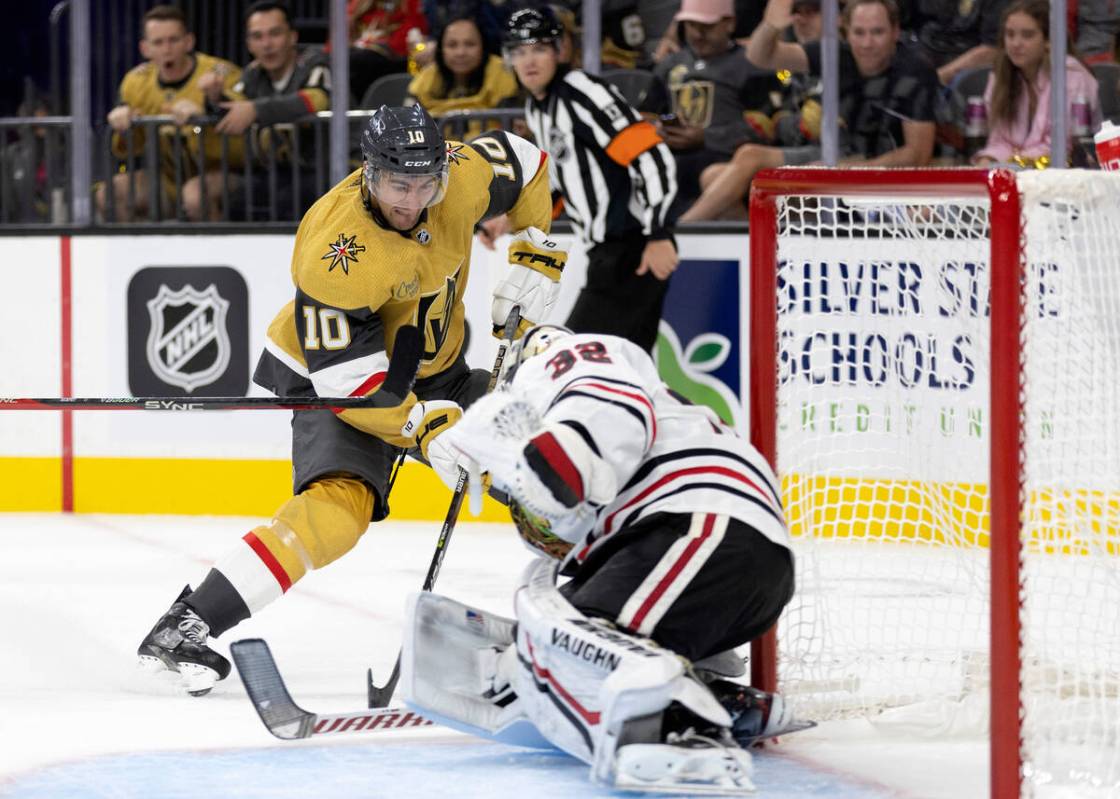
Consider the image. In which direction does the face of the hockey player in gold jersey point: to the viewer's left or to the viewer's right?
to the viewer's right

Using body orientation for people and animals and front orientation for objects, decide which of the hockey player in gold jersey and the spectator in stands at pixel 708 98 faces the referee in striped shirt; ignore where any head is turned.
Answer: the spectator in stands

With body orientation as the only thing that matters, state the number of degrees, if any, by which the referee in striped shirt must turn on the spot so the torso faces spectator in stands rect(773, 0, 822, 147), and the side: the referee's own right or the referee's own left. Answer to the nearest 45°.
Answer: approximately 135° to the referee's own left

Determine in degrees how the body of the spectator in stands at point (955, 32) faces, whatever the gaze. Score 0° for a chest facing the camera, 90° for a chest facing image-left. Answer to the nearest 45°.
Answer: approximately 0°

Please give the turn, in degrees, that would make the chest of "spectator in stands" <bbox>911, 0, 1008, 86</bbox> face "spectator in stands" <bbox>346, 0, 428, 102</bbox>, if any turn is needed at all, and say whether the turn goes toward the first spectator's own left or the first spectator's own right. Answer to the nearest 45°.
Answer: approximately 90° to the first spectator's own right

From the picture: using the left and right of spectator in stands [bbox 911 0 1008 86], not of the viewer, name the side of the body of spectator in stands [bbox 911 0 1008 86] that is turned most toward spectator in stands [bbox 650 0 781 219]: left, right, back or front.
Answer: right

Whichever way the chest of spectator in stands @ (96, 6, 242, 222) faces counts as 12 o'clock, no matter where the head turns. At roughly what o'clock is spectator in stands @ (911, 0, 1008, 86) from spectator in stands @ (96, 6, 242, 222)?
spectator in stands @ (911, 0, 1008, 86) is roughly at 10 o'clock from spectator in stands @ (96, 6, 242, 222).

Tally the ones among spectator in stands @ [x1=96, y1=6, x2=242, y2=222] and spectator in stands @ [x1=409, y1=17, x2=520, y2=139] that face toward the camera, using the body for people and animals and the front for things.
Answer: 2

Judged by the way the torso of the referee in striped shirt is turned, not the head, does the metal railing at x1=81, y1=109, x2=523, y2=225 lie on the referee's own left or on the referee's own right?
on the referee's own right

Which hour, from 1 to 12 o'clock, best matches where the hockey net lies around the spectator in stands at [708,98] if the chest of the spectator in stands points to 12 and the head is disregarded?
The hockey net is roughly at 10 o'clock from the spectator in stands.
